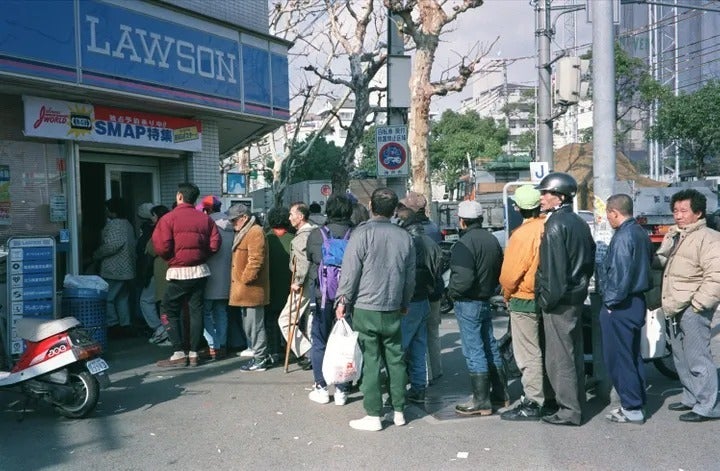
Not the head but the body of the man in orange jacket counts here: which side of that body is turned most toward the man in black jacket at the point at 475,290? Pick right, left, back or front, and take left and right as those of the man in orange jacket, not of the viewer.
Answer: front

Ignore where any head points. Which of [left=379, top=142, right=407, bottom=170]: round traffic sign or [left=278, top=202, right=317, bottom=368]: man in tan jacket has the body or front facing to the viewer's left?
the man in tan jacket

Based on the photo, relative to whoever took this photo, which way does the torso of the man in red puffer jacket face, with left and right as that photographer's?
facing away from the viewer and to the left of the viewer

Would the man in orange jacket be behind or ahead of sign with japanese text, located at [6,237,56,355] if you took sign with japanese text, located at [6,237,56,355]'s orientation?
ahead

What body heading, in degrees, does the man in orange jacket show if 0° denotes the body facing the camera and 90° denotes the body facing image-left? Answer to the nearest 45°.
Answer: approximately 90°

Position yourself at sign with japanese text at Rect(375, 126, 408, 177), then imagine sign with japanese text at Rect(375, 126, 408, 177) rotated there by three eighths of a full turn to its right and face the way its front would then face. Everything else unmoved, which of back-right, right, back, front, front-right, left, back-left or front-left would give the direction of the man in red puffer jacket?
left

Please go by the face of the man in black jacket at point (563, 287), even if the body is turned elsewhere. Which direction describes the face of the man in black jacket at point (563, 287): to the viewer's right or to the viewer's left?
to the viewer's left

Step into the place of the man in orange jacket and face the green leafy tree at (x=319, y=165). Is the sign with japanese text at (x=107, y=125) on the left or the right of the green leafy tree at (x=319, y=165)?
left

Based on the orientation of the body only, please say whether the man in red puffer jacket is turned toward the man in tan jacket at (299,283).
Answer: no

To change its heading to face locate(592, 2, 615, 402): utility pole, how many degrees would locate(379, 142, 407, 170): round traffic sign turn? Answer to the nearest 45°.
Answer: approximately 45° to its left

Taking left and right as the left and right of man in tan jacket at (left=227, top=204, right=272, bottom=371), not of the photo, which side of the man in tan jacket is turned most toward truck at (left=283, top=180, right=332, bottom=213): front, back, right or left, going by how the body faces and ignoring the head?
right

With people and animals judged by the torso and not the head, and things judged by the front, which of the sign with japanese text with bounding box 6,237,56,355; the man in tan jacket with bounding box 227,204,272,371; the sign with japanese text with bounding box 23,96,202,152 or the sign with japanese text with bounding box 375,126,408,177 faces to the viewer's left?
the man in tan jacket

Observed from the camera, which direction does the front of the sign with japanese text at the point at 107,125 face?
facing the viewer and to the right of the viewer

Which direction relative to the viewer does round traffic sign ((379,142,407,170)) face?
toward the camera

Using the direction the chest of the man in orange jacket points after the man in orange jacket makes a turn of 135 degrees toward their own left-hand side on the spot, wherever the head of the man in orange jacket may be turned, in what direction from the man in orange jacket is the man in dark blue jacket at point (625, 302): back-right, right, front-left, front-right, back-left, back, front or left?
front-left

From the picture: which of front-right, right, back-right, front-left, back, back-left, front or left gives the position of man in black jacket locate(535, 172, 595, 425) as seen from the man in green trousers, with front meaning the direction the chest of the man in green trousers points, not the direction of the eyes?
back-right

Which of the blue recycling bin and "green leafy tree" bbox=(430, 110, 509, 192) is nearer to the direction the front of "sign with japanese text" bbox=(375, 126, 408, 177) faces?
the blue recycling bin

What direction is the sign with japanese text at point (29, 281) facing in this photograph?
toward the camera

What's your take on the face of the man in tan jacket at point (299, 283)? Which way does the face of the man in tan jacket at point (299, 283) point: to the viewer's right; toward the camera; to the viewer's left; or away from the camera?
to the viewer's left

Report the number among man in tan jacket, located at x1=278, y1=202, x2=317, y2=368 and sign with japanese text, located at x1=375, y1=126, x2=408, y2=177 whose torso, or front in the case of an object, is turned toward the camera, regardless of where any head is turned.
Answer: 1
